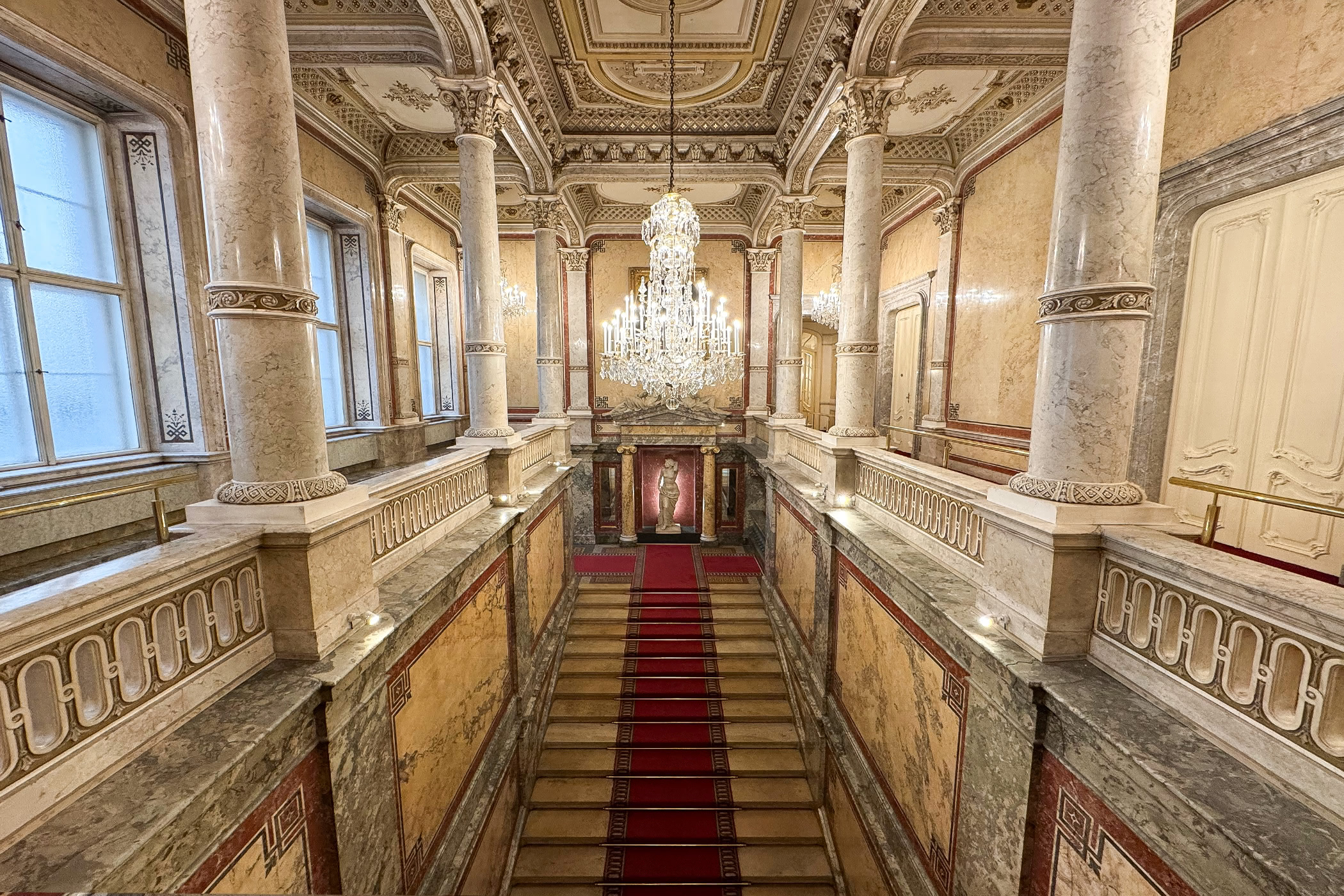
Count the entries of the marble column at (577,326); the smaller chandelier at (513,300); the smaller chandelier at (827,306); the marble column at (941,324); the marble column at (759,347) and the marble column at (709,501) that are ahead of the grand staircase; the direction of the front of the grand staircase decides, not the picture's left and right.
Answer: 0

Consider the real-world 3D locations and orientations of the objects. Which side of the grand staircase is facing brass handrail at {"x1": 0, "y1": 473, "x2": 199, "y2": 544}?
right

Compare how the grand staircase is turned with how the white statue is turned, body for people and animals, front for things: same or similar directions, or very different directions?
same or similar directions

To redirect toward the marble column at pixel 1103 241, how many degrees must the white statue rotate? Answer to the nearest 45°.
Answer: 0° — it already faces it

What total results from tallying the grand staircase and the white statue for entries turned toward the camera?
2

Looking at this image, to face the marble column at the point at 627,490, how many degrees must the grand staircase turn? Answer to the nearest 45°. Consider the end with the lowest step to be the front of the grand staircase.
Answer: approximately 180°

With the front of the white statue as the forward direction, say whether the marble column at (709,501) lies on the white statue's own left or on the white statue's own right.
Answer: on the white statue's own left

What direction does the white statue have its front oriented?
toward the camera

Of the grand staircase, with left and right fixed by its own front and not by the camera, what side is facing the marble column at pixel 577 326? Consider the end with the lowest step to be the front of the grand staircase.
back

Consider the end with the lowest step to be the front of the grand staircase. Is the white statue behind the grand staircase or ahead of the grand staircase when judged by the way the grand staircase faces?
behind

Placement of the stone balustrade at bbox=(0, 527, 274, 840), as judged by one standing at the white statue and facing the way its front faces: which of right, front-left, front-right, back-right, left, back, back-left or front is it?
front
